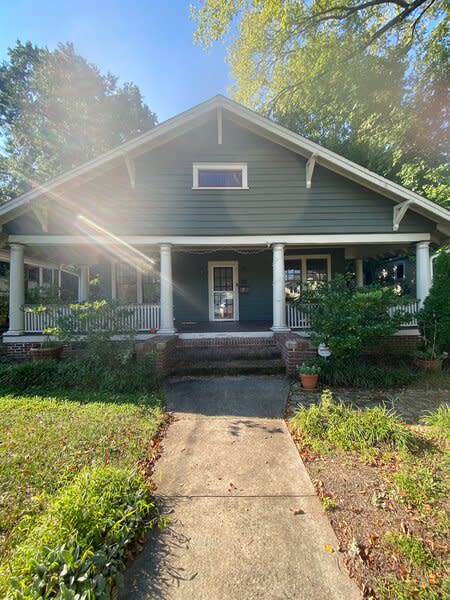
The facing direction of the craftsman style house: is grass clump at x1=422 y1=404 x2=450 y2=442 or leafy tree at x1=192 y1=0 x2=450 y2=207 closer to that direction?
the grass clump

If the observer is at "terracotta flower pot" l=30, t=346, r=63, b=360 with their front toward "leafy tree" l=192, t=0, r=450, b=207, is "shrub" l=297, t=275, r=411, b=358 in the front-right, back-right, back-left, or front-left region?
front-right

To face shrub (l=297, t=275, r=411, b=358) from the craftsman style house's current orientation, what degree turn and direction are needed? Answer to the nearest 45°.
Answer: approximately 45° to its left

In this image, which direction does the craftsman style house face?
toward the camera

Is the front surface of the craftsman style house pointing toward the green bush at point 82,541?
yes

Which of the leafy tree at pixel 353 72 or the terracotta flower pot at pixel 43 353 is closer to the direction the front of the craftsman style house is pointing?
the terracotta flower pot

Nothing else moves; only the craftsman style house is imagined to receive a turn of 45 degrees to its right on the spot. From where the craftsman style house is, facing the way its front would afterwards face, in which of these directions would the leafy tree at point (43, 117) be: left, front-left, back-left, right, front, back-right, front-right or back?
right

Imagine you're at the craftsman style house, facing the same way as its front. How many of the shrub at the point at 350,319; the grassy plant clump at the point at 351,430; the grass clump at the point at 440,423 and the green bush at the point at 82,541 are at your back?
0

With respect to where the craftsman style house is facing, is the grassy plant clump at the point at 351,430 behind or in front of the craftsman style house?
in front

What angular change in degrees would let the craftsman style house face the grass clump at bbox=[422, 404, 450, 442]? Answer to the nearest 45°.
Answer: approximately 45° to its left

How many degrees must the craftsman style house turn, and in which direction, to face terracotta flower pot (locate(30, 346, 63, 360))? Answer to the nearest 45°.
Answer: approximately 90° to its right

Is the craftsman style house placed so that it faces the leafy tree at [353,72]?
no

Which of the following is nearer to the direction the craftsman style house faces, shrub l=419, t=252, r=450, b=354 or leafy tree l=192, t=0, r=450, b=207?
the shrub
